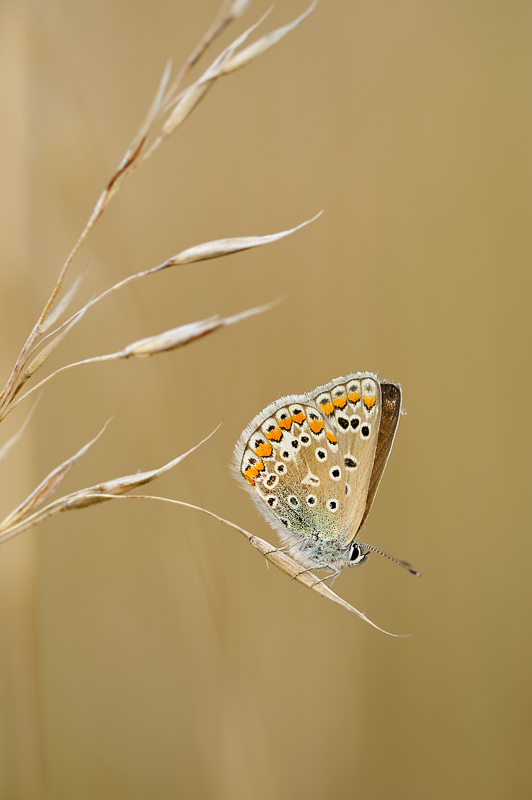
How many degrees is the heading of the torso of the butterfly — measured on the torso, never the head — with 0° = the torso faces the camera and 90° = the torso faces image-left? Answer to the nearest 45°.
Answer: approximately 270°
